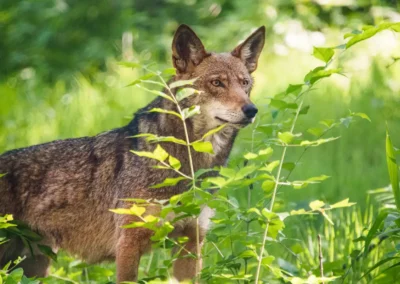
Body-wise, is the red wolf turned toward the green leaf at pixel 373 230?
yes

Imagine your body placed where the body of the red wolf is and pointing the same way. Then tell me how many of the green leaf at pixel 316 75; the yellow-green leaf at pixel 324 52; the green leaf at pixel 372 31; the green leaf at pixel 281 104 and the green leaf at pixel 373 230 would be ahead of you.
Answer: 5

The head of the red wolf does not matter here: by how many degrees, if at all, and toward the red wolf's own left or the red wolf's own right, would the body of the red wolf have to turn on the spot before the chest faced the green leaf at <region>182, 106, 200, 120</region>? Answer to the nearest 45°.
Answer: approximately 45° to the red wolf's own right

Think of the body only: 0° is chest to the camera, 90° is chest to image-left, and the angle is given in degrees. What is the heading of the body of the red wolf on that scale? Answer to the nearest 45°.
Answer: approximately 315°

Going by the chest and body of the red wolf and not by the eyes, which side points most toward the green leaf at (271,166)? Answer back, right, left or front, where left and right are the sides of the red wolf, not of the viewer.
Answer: front

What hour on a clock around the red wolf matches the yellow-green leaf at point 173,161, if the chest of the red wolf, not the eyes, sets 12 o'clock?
The yellow-green leaf is roughly at 1 o'clock from the red wolf.

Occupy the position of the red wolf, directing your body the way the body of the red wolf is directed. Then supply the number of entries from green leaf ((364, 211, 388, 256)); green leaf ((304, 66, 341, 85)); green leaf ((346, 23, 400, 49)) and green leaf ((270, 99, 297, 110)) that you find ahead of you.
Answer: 4

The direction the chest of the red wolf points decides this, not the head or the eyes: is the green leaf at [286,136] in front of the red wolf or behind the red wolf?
in front

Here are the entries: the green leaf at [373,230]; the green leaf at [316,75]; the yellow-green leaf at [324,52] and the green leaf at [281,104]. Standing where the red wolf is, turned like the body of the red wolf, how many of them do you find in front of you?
4
